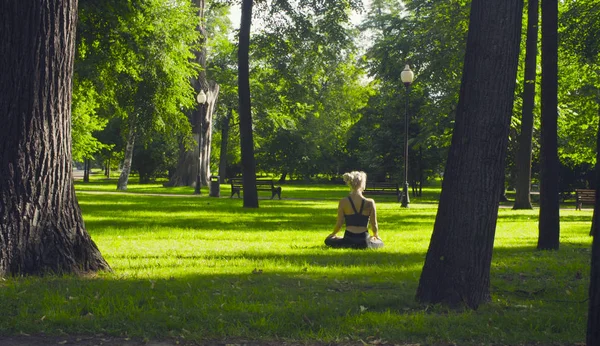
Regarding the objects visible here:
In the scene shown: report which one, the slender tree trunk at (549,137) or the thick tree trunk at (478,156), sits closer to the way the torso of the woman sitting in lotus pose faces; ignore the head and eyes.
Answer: the slender tree trunk

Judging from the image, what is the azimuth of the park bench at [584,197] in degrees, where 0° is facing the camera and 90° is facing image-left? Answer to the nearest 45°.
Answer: approximately 0°

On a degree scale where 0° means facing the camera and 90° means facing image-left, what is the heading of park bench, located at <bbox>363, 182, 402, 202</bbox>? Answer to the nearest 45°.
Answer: approximately 0°

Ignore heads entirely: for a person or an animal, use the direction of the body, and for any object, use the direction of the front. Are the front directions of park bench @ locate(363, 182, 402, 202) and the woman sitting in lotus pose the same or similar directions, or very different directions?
very different directions

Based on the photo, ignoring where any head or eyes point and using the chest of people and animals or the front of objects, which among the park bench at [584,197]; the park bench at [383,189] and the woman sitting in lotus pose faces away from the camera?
the woman sitting in lotus pose

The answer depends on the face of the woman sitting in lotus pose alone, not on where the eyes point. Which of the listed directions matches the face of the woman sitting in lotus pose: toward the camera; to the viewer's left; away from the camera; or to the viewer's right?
away from the camera

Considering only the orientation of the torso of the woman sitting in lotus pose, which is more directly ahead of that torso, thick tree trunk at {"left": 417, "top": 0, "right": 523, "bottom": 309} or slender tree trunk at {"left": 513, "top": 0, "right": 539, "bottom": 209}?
the slender tree trunk

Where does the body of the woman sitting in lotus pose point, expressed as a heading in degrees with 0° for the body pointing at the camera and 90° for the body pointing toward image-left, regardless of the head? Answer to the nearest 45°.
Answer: approximately 180°

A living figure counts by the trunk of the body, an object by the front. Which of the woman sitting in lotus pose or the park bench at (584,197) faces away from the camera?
the woman sitting in lotus pose

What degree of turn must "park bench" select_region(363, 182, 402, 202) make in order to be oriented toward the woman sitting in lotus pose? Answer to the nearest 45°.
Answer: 0° — it already faces them

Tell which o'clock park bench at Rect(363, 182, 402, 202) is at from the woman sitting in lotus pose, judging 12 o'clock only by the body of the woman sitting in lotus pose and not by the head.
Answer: The park bench is roughly at 12 o'clock from the woman sitting in lotus pose.

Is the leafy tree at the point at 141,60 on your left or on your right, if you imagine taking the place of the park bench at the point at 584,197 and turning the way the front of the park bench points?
on your right
